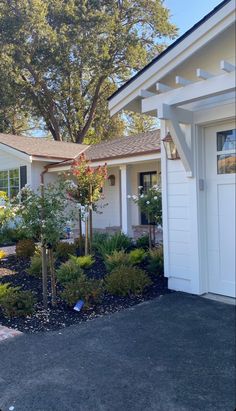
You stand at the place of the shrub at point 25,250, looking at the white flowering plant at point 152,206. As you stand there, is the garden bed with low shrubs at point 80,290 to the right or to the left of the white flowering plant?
right

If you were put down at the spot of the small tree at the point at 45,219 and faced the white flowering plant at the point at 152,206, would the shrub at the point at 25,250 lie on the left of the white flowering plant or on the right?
left

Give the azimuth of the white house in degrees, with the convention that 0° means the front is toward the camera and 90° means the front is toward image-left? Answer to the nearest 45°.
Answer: approximately 45°

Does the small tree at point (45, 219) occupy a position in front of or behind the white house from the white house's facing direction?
in front

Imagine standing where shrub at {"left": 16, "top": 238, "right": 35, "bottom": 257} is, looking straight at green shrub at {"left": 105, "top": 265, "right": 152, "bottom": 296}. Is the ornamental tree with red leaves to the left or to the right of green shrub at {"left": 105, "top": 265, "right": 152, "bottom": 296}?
left

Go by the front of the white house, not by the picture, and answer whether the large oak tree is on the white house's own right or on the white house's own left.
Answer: on the white house's own right
